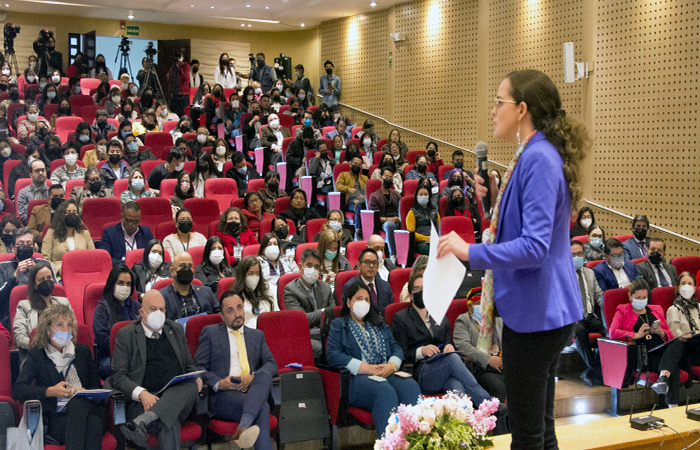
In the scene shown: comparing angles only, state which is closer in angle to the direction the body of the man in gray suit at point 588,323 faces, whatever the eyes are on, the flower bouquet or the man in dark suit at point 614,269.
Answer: the flower bouquet

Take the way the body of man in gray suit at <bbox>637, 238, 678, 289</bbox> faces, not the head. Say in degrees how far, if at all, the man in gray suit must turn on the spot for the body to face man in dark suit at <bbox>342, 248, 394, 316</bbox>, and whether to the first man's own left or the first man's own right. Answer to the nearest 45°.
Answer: approximately 45° to the first man's own right

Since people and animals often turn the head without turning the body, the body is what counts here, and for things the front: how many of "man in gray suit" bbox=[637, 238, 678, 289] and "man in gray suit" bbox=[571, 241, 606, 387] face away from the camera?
0

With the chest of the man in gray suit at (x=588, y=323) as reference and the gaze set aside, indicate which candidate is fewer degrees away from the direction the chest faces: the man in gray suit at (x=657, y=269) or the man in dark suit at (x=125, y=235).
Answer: the man in dark suit

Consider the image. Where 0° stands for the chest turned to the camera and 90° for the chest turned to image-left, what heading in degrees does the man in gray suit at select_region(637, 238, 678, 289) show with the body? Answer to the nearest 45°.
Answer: approximately 0°

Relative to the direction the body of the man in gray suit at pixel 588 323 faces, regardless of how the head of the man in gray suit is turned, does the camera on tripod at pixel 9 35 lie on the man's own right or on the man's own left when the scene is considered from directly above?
on the man's own right

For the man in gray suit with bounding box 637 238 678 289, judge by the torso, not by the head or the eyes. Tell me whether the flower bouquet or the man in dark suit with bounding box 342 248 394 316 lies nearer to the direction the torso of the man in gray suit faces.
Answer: the flower bouquet

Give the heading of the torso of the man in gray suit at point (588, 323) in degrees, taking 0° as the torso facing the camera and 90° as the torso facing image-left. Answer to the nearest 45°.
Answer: approximately 45°

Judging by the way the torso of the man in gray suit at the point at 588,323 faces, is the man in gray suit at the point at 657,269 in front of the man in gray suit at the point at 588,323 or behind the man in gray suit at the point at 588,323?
behind

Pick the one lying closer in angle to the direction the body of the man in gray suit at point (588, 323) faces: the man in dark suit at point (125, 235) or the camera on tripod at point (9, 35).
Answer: the man in dark suit

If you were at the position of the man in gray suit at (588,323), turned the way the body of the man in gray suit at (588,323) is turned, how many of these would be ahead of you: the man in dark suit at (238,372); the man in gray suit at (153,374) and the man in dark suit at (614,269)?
2

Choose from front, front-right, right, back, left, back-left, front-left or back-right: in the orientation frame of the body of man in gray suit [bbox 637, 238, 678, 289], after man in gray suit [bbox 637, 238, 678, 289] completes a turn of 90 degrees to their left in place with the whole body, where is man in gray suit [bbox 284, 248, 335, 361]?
back-right

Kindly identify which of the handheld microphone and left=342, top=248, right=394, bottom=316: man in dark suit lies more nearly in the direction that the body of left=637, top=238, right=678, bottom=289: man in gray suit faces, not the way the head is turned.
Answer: the handheld microphone

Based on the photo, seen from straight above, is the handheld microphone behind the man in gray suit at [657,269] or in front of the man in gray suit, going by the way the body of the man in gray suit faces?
in front

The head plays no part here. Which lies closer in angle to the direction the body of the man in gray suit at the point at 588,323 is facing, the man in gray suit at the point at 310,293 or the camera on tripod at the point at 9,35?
the man in gray suit
